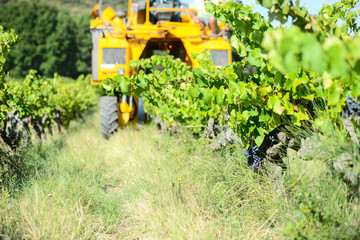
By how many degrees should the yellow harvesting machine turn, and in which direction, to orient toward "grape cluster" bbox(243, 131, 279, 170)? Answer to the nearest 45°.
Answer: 0° — it already faces it

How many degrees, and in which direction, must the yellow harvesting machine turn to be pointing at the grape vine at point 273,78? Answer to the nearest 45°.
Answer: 0° — it already faces it

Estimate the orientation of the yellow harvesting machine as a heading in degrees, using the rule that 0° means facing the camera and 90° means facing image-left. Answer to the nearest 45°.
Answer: approximately 0°
